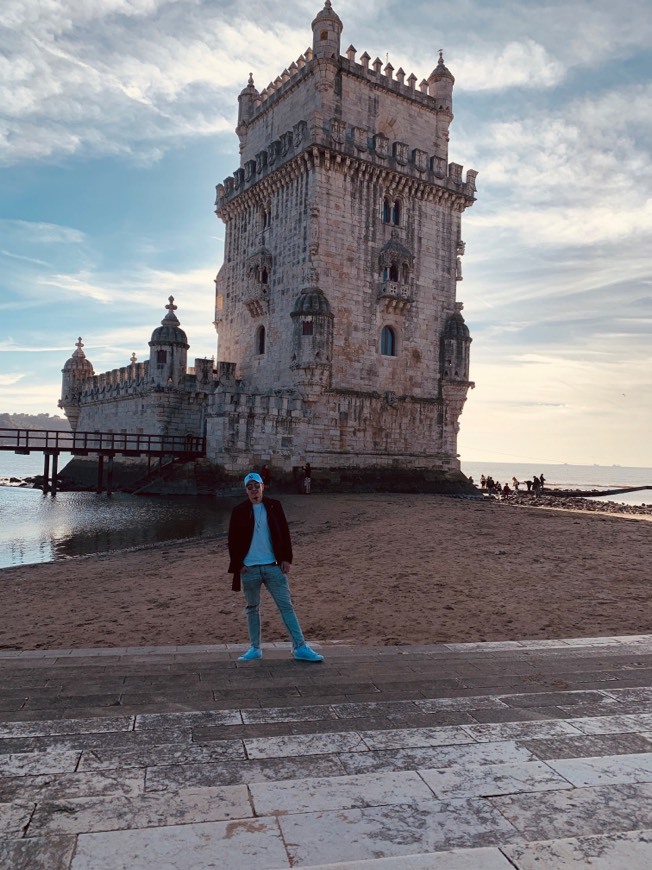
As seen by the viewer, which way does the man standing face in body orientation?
toward the camera

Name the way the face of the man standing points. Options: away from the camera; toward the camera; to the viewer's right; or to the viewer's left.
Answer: toward the camera

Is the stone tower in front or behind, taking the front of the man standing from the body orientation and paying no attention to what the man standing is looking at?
behind
